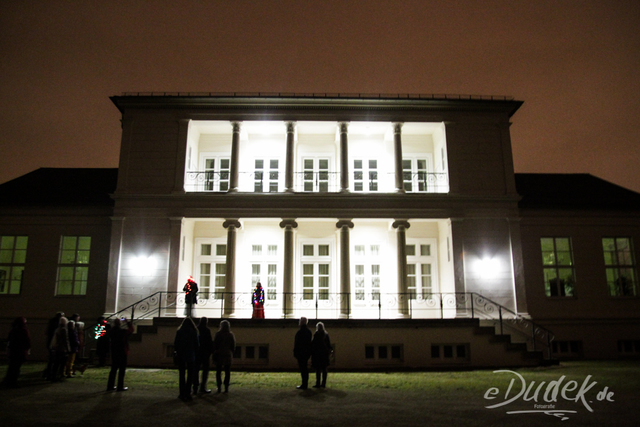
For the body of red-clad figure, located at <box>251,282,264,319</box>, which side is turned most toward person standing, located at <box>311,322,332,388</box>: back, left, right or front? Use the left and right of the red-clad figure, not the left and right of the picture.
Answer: front

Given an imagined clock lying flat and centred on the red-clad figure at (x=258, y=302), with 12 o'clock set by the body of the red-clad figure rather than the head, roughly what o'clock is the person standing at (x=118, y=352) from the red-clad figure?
The person standing is roughly at 1 o'clock from the red-clad figure.

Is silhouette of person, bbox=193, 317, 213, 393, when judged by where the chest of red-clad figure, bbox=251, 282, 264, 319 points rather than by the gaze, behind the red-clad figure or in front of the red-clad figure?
in front

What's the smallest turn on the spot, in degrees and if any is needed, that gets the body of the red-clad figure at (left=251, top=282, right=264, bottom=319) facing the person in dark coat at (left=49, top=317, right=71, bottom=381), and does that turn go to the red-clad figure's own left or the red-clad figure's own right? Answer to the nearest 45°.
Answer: approximately 45° to the red-clad figure's own right

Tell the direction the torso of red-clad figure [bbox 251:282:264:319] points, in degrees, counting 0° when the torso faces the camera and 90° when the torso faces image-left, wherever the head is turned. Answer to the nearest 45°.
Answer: approximately 0°

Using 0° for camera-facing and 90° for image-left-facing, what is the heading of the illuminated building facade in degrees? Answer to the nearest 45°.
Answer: approximately 0°

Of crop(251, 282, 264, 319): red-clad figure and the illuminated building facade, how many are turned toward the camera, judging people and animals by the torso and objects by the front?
2

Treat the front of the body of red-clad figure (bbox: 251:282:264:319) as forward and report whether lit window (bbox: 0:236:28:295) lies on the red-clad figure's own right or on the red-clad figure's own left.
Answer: on the red-clad figure's own right

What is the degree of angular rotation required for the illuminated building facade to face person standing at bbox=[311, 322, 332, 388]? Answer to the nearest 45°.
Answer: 0° — it already faces them

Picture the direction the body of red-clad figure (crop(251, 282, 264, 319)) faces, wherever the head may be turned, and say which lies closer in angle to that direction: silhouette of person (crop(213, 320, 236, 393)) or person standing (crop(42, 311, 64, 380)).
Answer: the silhouette of person

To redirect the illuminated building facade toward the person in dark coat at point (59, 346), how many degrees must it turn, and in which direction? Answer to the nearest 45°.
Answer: approximately 45° to its right

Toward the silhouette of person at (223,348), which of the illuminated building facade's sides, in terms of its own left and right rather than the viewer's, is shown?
front
